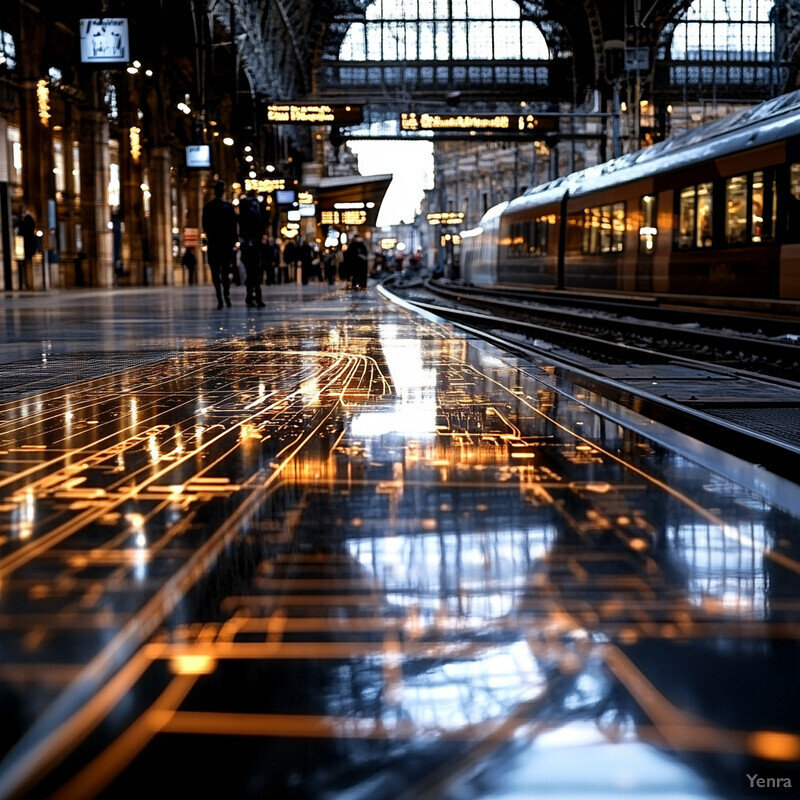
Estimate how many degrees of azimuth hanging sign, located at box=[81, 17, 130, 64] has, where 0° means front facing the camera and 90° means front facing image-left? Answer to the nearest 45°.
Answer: approximately 0°

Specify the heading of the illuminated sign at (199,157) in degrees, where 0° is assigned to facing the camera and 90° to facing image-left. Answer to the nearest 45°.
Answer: approximately 0°

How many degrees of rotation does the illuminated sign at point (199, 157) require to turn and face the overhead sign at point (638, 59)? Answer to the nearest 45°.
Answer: approximately 90° to its left

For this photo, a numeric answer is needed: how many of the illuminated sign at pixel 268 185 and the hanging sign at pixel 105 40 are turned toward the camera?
2

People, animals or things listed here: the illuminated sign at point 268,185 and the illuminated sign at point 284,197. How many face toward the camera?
2

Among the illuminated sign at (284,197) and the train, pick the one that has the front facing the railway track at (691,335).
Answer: the illuminated sign
